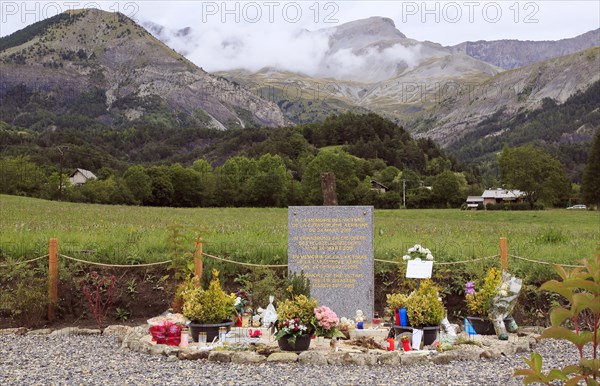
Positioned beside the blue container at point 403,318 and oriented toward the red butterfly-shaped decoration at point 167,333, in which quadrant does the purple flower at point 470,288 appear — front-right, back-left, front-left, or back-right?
back-right

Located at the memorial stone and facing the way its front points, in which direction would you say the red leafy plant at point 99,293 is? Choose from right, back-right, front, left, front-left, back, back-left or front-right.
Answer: right

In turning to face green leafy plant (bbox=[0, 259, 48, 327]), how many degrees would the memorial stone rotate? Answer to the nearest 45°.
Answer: approximately 90° to its right

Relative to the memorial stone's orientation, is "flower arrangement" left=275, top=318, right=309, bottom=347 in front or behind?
in front

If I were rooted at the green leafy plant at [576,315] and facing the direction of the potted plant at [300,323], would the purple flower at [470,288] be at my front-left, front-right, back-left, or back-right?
front-right

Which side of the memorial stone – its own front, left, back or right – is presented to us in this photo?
front

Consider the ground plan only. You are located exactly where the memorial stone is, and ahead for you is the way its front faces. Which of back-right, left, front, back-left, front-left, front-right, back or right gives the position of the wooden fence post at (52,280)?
right

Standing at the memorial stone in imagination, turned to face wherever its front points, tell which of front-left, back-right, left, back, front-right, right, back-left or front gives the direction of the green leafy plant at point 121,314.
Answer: right

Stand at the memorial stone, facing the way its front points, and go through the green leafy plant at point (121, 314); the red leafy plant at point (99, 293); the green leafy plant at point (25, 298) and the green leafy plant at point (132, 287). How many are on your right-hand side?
4

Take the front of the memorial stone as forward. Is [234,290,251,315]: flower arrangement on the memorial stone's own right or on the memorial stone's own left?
on the memorial stone's own right

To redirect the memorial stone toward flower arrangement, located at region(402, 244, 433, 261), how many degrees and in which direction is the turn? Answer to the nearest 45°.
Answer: approximately 90° to its left

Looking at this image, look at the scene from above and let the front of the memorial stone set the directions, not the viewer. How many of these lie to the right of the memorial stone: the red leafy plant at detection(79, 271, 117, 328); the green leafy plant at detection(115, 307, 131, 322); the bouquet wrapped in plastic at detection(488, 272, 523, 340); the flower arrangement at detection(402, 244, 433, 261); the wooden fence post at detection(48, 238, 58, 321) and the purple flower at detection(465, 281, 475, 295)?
3

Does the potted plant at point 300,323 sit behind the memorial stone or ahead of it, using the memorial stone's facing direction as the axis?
ahead

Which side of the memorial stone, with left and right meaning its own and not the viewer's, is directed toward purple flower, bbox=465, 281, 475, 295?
left

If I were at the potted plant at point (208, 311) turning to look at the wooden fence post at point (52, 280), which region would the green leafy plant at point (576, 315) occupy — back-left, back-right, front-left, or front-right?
back-left

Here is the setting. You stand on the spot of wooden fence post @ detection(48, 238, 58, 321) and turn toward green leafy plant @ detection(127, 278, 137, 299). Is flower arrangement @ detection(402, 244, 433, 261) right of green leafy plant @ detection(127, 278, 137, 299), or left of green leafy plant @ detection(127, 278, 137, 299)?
right

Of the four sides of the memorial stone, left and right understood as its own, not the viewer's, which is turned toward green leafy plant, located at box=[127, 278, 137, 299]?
right
